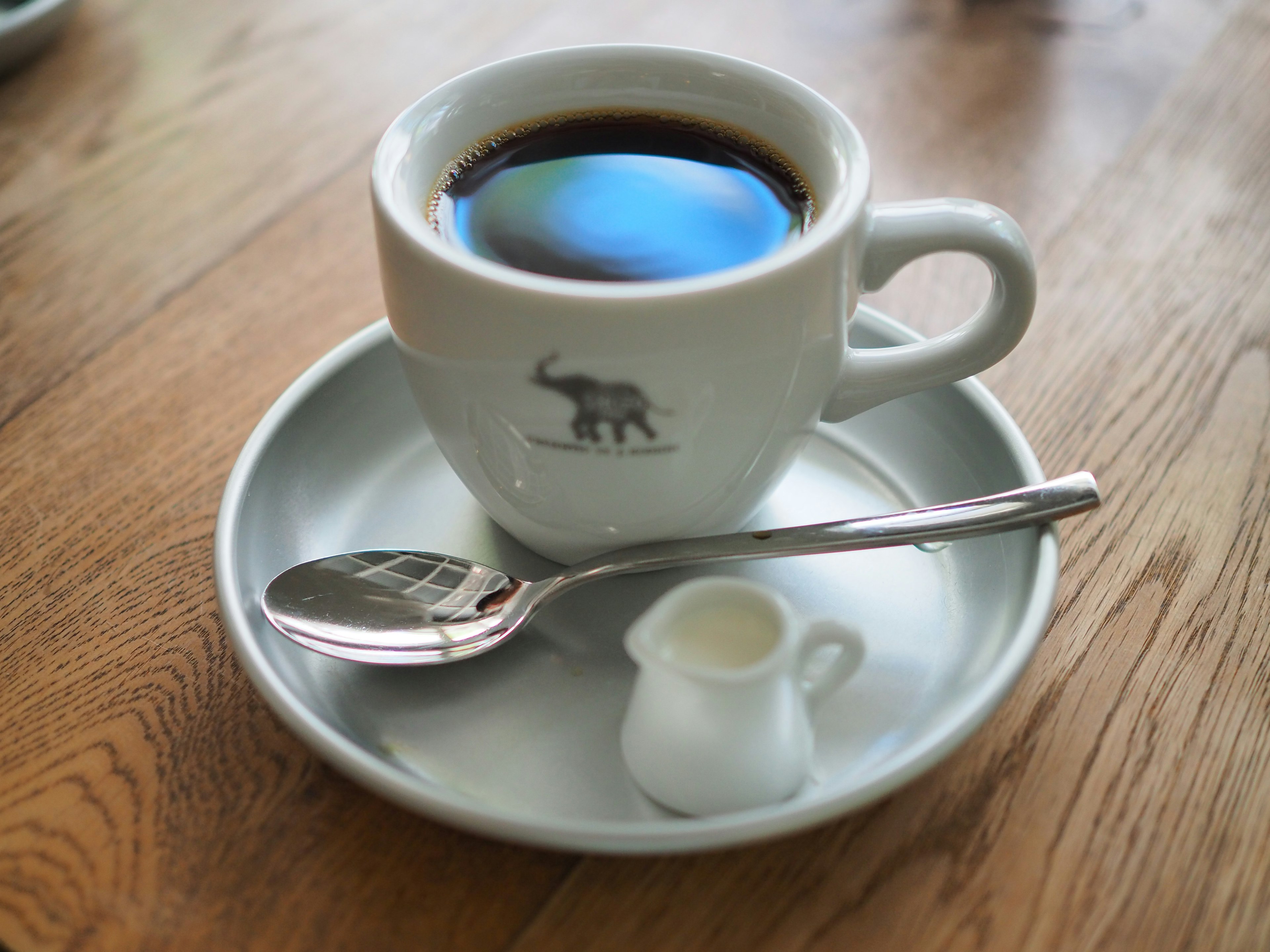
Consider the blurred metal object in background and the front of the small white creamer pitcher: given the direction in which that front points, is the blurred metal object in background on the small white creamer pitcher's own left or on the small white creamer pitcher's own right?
on the small white creamer pitcher's own right

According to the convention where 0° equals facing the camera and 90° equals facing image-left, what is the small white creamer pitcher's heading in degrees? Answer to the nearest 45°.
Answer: approximately 90°
